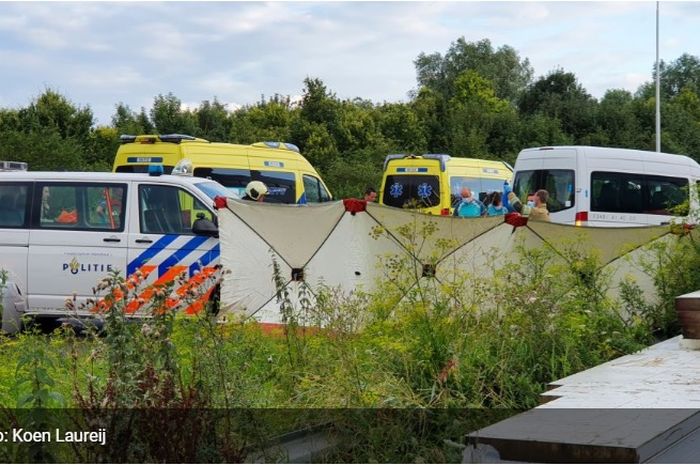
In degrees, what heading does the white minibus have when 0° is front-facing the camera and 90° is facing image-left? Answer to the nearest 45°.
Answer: approximately 225°

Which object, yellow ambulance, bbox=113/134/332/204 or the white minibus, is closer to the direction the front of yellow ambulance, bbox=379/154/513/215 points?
the white minibus

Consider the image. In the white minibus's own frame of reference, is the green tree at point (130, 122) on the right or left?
on its left
